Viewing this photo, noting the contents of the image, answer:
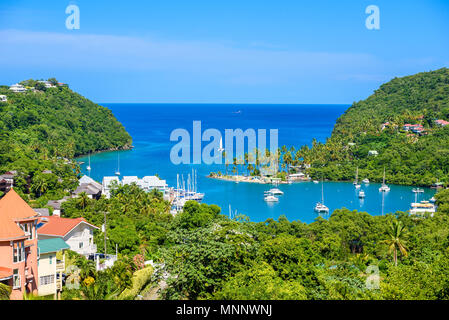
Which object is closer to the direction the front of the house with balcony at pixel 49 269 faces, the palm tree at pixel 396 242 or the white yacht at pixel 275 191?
the palm tree

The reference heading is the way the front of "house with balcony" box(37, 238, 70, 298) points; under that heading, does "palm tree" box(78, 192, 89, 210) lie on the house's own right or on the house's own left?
on the house's own left

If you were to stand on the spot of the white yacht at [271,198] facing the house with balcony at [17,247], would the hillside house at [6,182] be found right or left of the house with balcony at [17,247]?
right

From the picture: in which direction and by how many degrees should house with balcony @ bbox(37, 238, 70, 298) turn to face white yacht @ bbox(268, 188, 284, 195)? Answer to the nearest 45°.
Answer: approximately 90° to its left

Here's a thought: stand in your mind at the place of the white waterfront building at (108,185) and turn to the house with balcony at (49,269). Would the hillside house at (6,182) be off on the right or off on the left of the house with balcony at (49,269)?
right

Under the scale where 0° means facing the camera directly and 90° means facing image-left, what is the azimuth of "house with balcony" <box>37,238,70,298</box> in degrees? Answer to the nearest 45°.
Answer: approximately 315°

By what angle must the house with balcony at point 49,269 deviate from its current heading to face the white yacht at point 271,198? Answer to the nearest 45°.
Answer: approximately 90° to its left

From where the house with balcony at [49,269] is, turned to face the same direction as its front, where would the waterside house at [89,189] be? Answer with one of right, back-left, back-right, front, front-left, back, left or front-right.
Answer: back-left
